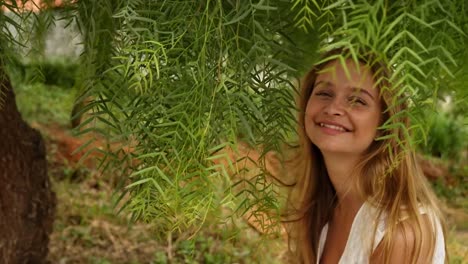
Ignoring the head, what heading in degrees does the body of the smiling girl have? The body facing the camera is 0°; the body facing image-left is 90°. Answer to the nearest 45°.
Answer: approximately 45°

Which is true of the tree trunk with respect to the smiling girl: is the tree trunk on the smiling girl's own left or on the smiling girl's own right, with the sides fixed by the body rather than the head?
on the smiling girl's own right
